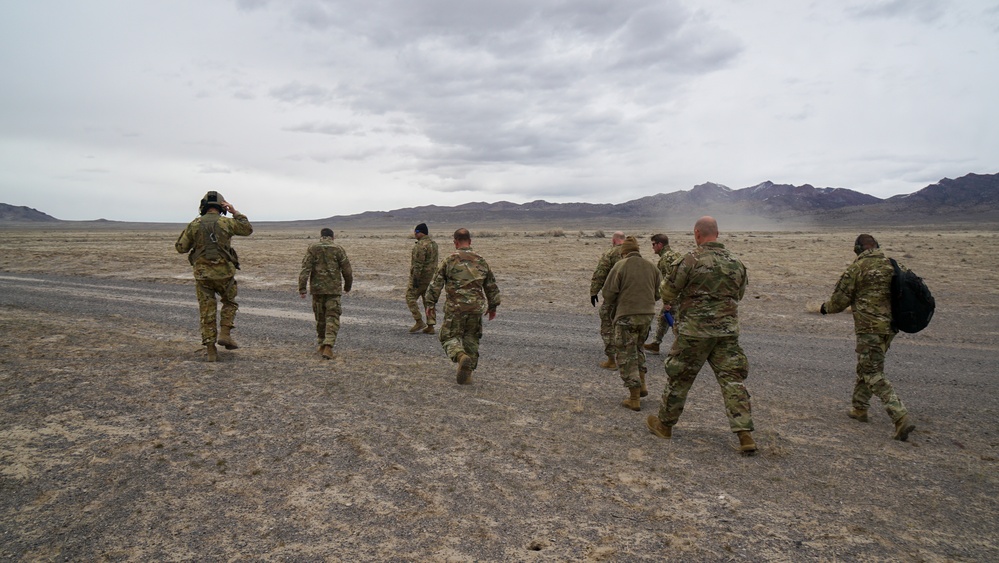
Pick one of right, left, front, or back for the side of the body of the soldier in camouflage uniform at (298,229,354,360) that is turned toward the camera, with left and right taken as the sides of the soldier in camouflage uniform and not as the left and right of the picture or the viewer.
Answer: back

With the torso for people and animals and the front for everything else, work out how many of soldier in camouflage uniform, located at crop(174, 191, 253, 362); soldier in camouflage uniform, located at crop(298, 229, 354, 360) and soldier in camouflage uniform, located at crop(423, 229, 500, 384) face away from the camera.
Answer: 3

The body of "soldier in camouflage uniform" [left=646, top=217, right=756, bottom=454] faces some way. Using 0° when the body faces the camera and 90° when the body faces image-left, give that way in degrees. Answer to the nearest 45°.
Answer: approximately 135°

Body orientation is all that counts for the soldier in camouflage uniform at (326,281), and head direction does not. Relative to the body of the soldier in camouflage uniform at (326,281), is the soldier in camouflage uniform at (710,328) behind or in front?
behind

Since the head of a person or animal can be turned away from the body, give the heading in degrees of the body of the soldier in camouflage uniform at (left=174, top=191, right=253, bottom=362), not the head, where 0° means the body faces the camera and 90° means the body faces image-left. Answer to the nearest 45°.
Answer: approximately 180°

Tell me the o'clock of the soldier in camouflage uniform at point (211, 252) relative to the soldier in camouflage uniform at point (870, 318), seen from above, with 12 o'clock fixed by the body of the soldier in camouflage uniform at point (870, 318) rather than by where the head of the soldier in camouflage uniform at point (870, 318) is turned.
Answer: the soldier in camouflage uniform at point (211, 252) is roughly at 10 o'clock from the soldier in camouflage uniform at point (870, 318).

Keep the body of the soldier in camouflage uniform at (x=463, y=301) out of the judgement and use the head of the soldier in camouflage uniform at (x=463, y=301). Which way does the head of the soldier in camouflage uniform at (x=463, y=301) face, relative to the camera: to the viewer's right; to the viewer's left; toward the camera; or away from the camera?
away from the camera

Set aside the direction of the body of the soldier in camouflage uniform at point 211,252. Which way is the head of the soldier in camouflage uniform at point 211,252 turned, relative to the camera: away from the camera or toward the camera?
away from the camera

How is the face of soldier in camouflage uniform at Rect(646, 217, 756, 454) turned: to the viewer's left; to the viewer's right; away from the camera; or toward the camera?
away from the camera

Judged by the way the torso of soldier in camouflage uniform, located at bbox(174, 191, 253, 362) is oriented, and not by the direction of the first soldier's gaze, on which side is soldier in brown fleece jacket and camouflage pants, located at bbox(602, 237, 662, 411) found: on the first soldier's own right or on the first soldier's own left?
on the first soldier's own right
